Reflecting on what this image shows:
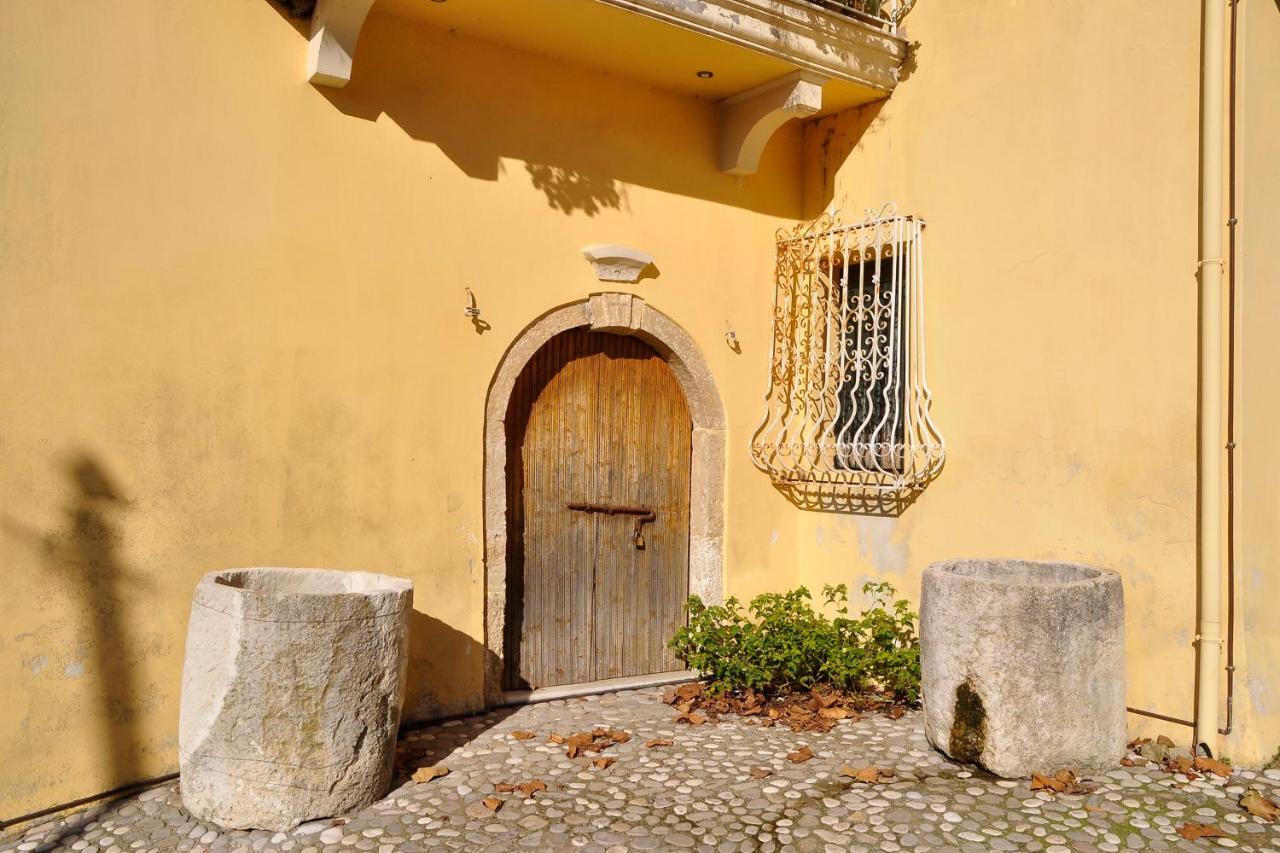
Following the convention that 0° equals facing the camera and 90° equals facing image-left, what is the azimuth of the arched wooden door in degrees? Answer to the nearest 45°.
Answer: approximately 315°

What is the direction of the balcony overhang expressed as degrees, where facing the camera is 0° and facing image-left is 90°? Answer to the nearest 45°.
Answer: approximately 315°

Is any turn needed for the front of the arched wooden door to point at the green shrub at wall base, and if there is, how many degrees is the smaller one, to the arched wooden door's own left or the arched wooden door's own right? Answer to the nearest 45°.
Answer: approximately 45° to the arched wooden door's own left

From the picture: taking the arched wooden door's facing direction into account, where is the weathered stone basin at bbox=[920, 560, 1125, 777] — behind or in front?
in front

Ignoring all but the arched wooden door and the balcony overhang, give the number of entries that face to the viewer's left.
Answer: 0
